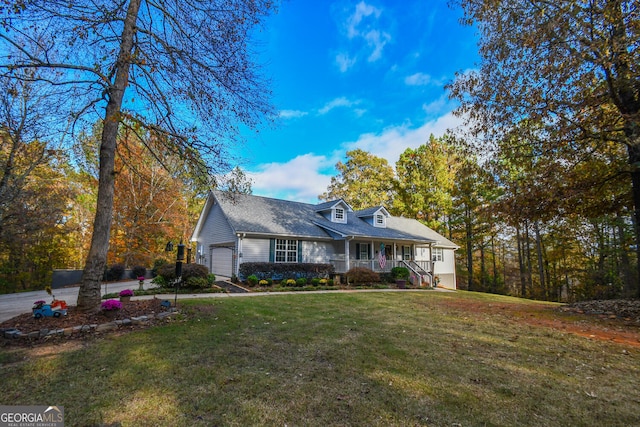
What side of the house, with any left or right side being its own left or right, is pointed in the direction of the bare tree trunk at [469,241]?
left

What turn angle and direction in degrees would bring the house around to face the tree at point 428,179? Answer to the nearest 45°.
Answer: approximately 90° to its left

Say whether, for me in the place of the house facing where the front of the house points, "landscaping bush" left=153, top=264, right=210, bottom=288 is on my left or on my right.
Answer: on my right

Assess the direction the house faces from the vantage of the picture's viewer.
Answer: facing the viewer and to the right of the viewer

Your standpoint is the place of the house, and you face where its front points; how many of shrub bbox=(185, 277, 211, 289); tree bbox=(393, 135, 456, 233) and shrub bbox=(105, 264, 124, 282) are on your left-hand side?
1

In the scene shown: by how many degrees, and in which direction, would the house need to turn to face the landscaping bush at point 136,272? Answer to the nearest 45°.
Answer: approximately 135° to its right

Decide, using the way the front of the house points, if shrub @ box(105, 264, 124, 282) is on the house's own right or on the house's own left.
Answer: on the house's own right
